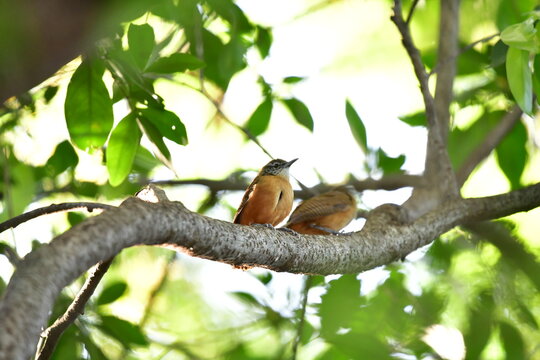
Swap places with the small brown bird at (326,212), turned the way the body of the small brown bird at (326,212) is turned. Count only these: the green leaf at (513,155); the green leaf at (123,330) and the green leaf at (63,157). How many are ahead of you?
1

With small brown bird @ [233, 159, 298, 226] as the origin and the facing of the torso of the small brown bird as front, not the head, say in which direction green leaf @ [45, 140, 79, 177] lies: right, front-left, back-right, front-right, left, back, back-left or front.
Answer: right

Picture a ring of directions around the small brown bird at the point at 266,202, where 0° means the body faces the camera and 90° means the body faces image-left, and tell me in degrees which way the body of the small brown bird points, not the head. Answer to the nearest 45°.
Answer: approximately 315°

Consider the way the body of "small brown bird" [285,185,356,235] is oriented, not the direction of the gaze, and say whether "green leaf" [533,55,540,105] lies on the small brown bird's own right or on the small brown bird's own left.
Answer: on the small brown bird's own right

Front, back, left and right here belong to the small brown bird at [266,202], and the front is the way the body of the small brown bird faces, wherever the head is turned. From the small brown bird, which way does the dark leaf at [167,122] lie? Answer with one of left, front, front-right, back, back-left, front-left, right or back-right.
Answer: front-right
